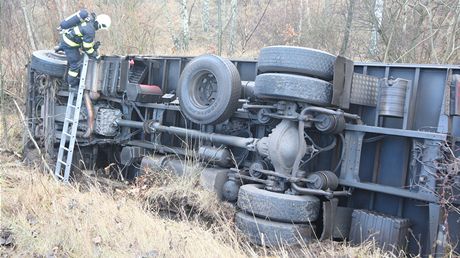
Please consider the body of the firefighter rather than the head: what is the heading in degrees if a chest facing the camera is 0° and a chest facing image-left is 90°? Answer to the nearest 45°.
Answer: approximately 270°
